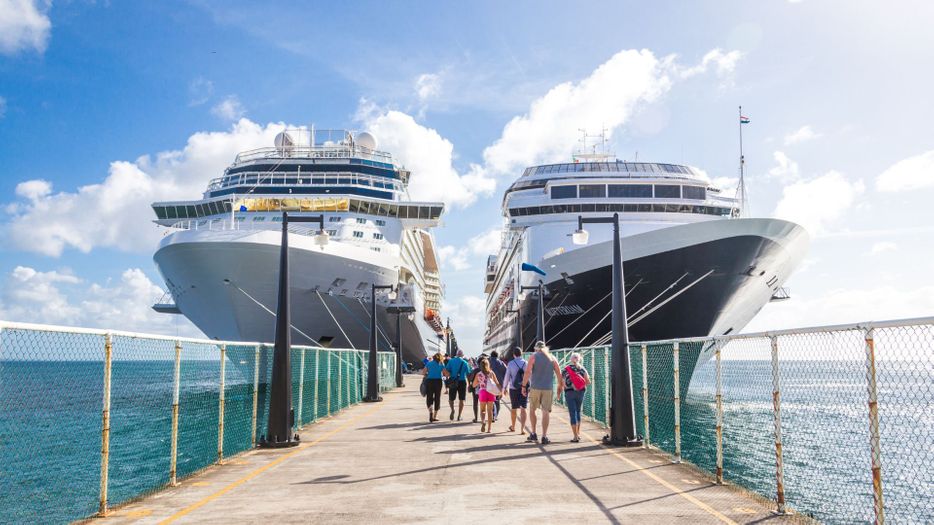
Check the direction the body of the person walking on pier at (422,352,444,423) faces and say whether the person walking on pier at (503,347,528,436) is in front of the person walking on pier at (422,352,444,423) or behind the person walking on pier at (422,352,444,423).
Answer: behind

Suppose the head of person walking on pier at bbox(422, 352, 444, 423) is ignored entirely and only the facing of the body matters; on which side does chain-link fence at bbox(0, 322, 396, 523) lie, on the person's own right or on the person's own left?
on the person's own left

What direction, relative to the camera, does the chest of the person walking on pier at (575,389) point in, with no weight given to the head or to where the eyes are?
away from the camera

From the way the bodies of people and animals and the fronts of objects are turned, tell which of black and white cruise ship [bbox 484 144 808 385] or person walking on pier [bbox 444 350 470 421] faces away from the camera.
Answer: the person walking on pier

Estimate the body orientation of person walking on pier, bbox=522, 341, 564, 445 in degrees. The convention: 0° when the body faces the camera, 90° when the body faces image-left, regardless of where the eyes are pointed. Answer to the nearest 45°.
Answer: approximately 180°

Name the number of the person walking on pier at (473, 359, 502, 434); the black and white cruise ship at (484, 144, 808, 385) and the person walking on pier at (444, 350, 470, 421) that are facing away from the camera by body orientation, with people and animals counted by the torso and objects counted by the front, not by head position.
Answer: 2

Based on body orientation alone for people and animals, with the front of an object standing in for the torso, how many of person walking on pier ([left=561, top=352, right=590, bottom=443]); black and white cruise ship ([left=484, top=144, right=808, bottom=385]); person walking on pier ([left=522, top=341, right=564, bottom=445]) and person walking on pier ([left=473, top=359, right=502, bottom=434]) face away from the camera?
3

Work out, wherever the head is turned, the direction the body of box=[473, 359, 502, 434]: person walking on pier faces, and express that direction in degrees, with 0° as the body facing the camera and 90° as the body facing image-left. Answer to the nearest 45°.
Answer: approximately 180°

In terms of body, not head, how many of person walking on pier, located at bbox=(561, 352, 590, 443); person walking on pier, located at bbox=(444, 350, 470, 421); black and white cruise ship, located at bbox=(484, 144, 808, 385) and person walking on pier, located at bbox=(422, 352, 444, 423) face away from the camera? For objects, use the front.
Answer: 3

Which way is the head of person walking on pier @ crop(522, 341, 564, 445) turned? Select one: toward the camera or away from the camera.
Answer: away from the camera

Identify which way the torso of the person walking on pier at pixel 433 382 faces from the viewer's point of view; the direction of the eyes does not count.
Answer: away from the camera
